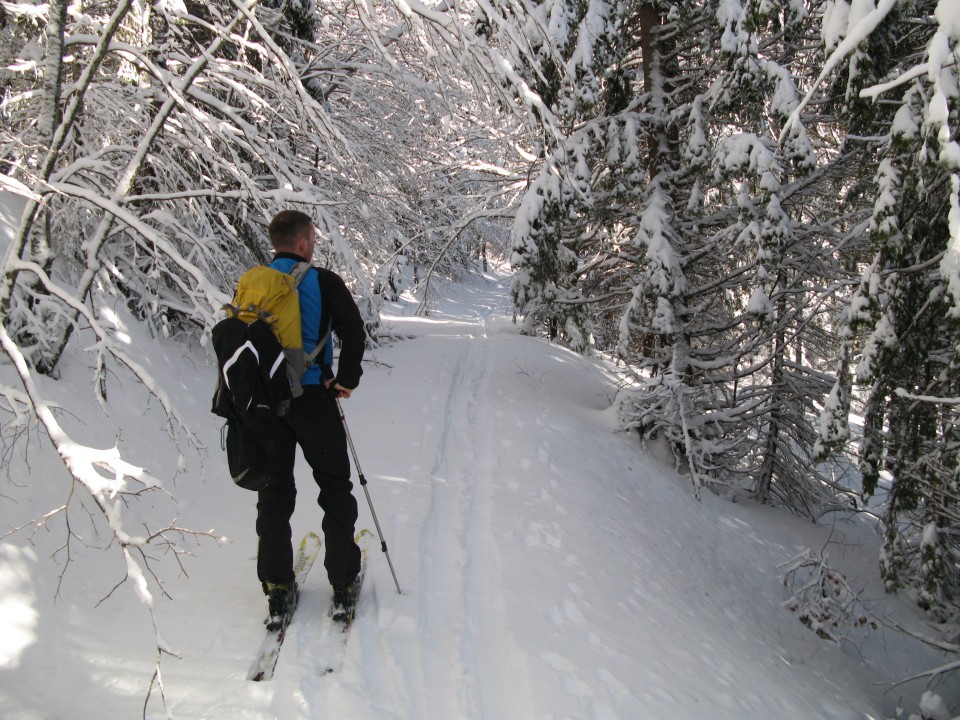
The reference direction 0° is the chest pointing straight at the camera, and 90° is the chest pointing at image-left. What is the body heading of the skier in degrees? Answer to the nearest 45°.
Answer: approximately 225°

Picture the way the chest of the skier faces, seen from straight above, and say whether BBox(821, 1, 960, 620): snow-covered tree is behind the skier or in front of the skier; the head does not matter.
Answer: in front
